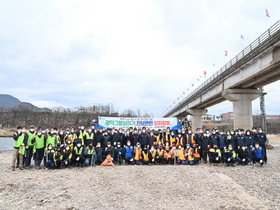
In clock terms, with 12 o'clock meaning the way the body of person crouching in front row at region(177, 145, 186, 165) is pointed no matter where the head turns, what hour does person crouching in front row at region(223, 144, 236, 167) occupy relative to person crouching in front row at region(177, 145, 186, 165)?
person crouching in front row at region(223, 144, 236, 167) is roughly at 9 o'clock from person crouching in front row at region(177, 145, 186, 165).

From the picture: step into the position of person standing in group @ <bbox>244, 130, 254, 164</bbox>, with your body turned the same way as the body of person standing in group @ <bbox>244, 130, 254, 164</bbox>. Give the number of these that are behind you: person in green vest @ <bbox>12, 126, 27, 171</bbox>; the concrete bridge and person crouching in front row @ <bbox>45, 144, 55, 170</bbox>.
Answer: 1

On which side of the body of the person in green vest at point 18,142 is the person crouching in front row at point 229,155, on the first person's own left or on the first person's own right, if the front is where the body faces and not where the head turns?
on the first person's own left

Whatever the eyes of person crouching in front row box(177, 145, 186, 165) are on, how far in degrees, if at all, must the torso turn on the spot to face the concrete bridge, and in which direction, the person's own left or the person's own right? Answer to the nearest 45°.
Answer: approximately 135° to the person's own left

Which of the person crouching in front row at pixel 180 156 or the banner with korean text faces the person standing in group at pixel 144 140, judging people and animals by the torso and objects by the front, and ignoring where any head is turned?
the banner with korean text

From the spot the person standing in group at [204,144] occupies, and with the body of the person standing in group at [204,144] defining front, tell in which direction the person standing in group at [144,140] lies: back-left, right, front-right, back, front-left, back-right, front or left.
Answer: right

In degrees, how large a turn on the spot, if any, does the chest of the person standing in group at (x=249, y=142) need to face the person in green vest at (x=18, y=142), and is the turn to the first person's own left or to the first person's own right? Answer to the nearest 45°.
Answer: approximately 45° to the first person's own right

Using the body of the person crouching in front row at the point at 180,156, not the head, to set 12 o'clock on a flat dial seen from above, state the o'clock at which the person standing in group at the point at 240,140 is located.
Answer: The person standing in group is roughly at 9 o'clock from the person crouching in front row.

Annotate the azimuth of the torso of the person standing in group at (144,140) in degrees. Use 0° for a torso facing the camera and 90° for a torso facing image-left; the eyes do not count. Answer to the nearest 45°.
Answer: approximately 0°

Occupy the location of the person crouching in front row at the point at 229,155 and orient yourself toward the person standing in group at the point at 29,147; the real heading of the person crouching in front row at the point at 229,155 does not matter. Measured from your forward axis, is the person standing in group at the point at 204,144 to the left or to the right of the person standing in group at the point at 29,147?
right

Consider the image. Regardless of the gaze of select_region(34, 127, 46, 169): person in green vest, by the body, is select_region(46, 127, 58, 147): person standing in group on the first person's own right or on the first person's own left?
on the first person's own left
